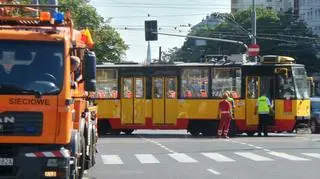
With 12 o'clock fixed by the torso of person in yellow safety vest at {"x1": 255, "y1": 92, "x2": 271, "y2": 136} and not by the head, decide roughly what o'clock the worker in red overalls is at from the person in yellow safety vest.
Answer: The worker in red overalls is roughly at 8 o'clock from the person in yellow safety vest.

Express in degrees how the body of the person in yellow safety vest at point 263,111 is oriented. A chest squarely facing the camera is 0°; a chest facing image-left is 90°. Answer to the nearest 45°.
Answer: approximately 180°

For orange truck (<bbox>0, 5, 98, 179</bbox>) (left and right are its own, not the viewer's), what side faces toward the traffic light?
back
